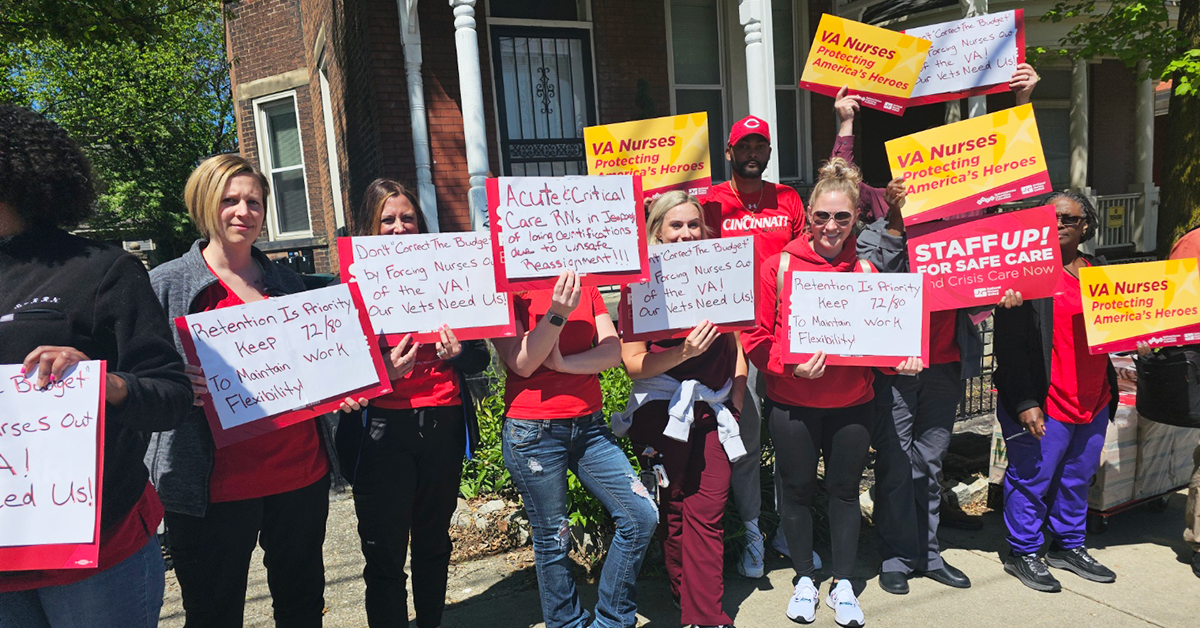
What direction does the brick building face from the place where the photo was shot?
facing the viewer

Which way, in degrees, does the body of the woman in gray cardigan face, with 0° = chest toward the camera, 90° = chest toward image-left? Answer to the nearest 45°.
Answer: approximately 315°

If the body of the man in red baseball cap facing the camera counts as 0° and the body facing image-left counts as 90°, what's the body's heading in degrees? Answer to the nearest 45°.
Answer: approximately 0°

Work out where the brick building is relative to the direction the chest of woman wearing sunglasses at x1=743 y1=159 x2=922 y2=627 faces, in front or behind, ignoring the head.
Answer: behind

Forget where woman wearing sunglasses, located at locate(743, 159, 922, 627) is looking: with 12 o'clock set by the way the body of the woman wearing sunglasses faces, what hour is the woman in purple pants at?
The woman in purple pants is roughly at 8 o'clock from the woman wearing sunglasses.

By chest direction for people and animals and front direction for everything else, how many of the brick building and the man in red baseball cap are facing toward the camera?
2

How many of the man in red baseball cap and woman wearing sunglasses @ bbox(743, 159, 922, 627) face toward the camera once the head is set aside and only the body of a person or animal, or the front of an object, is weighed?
2

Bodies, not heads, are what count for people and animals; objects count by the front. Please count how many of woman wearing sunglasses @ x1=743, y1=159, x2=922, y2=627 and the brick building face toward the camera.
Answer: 2

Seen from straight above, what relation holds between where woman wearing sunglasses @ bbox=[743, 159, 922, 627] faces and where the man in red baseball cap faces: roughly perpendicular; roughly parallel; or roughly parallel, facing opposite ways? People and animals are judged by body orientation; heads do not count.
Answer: roughly parallel

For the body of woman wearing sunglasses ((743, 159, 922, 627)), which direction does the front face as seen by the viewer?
toward the camera

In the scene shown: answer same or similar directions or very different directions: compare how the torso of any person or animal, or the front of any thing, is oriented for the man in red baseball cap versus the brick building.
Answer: same or similar directions

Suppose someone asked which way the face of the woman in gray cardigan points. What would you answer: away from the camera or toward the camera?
toward the camera

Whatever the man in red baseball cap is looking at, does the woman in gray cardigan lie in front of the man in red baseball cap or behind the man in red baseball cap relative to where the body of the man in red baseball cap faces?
in front

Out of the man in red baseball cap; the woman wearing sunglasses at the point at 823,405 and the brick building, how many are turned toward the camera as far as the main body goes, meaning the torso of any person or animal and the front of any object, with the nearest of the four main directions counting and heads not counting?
3
